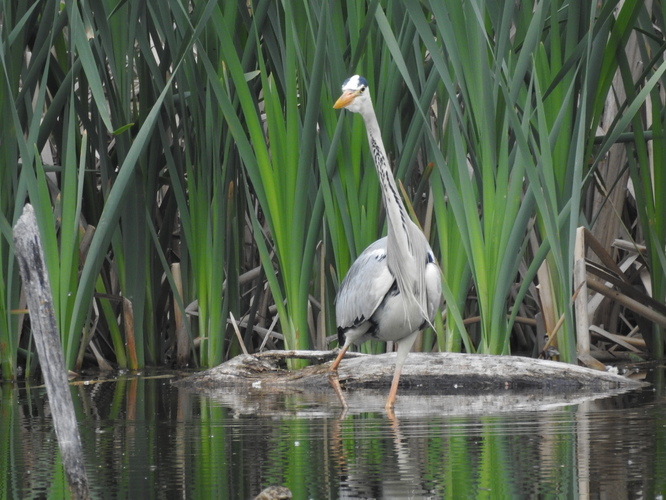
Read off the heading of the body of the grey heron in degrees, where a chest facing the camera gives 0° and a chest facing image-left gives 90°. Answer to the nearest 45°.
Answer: approximately 315°

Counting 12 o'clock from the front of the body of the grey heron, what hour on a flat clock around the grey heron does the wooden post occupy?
The wooden post is roughly at 2 o'clock from the grey heron.
